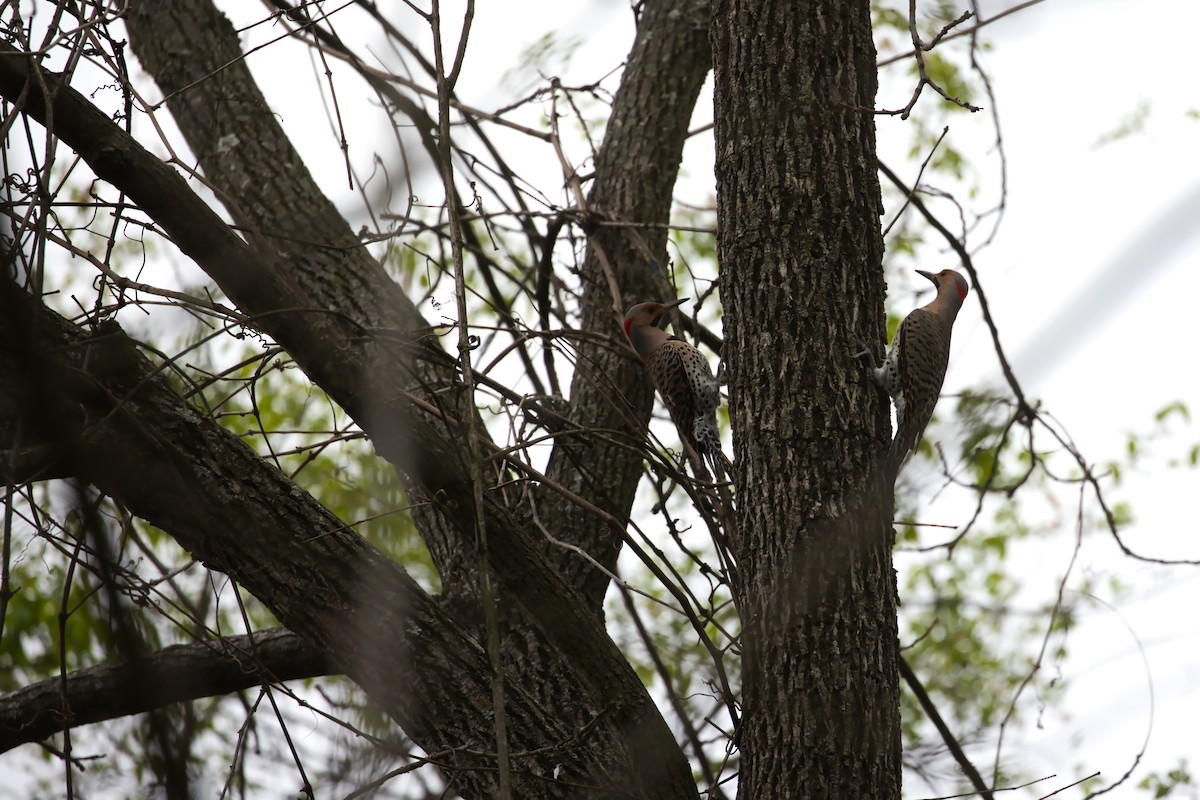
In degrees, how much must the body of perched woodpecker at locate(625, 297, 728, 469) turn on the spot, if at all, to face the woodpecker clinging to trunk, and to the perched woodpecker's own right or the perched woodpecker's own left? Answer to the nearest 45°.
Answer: approximately 45° to the perched woodpecker's own right

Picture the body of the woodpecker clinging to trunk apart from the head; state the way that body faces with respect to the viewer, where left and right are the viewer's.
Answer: facing to the left of the viewer
